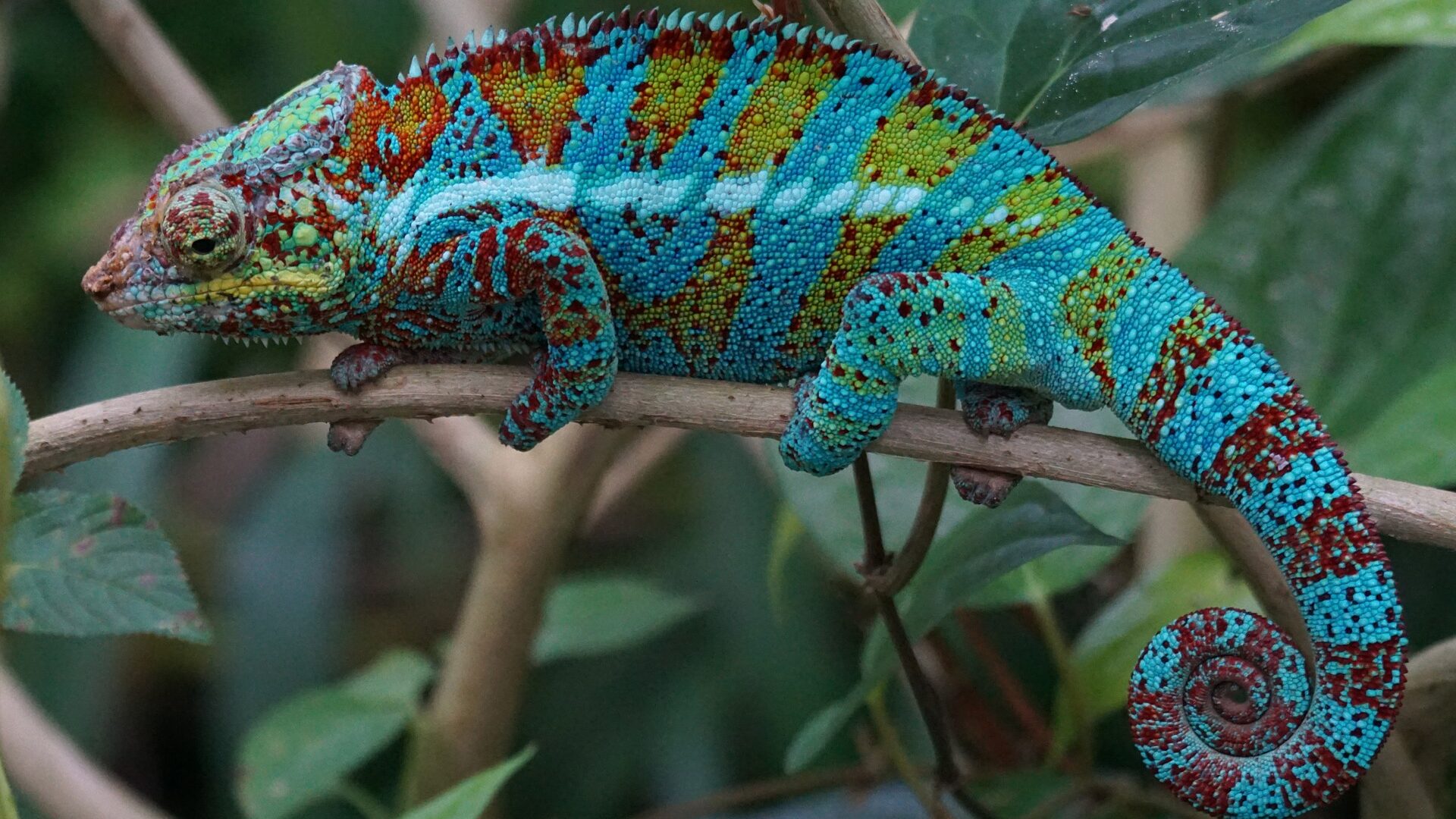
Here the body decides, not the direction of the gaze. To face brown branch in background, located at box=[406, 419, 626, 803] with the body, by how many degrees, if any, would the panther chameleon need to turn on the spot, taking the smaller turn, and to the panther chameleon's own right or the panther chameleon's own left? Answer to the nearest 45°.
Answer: approximately 45° to the panther chameleon's own right

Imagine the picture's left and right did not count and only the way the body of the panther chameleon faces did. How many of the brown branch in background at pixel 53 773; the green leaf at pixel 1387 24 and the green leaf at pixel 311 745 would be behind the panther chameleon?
1

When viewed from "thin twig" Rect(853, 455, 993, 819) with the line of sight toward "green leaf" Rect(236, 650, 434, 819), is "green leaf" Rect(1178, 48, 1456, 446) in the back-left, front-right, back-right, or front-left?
back-right

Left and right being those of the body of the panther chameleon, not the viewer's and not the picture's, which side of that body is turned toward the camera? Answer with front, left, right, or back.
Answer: left

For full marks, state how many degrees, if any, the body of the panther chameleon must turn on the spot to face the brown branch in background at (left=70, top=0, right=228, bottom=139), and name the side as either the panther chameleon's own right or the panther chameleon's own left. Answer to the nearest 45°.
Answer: approximately 45° to the panther chameleon's own right

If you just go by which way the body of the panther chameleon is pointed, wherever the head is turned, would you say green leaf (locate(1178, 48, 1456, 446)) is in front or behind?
behind

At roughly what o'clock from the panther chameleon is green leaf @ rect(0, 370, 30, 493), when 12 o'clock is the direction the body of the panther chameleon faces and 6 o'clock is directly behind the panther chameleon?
The green leaf is roughly at 11 o'clock from the panther chameleon.
